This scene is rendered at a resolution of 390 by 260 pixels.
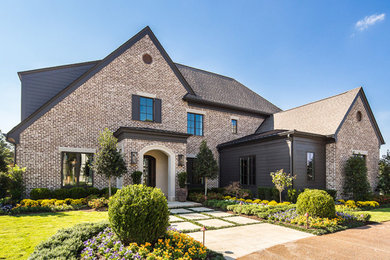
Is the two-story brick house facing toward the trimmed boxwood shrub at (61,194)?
no

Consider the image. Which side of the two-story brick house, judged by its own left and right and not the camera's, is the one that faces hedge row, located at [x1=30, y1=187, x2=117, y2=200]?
right

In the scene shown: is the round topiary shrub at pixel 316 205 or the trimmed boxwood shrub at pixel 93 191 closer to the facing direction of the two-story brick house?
the round topiary shrub

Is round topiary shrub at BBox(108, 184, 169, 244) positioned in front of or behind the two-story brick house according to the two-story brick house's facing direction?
in front

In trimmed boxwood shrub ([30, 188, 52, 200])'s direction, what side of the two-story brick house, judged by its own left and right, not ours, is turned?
right

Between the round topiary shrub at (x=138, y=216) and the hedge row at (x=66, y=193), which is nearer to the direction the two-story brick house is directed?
the round topiary shrub

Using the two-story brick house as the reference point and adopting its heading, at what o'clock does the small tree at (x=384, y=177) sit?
The small tree is roughly at 10 o'clock from the two-story brick house.

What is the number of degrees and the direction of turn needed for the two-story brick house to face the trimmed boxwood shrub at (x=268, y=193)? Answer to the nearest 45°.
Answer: approximately 45° to its left

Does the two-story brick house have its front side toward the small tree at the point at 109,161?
no

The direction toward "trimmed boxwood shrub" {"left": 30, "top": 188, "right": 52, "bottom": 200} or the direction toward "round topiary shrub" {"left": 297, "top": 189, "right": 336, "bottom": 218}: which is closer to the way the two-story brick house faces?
the round topiary shrub

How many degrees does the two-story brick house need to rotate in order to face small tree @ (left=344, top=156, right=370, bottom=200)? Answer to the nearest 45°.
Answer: approximately 45° to its left
